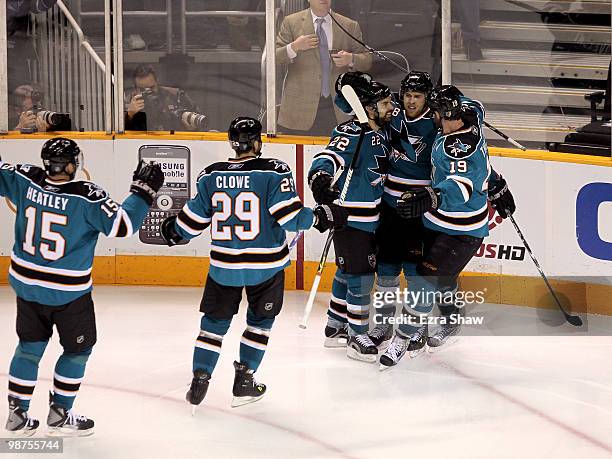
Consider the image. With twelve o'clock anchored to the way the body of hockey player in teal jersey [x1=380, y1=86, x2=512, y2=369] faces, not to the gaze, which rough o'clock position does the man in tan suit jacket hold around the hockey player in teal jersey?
The man in tan suit jacket is roughly at 2 o'clock from the hockey player in teal jersey.

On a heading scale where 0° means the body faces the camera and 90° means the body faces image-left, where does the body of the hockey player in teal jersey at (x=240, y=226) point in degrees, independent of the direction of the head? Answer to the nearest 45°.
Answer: approximately 225°

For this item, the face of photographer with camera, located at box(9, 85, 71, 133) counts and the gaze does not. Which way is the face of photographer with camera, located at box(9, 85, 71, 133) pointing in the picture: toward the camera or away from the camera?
toward the camera

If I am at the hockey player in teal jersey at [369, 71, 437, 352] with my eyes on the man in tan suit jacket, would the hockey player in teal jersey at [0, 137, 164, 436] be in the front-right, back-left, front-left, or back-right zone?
back-left

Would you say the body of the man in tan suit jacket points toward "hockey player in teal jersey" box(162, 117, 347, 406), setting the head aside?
yes

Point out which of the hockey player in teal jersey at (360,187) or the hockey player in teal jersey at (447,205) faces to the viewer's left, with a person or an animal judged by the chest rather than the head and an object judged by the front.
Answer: the hockey player in teal jersey at (447,205)

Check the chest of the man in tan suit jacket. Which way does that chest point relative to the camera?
toward the camera

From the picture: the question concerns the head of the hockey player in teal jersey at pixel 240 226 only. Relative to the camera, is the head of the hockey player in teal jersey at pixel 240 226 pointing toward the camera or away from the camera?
away from the camera

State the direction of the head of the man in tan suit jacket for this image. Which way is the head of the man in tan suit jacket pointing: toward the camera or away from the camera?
toward the camera

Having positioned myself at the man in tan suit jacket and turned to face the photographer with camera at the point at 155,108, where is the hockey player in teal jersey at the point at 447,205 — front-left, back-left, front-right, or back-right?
back-left

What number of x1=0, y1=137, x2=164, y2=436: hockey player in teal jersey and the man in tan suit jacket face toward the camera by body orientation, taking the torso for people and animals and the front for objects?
1

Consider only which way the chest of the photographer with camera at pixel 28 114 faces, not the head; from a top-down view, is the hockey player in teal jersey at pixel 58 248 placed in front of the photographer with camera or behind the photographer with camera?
in front

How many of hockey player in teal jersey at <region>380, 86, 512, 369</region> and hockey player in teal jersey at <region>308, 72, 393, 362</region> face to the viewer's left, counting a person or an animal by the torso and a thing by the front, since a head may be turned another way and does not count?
1

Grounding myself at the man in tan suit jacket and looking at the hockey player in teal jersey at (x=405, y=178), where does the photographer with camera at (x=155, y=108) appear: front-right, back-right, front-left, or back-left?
back-right
